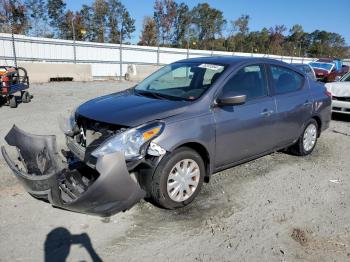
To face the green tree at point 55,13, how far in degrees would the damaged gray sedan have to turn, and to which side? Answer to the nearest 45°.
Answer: approximately 135° to its right

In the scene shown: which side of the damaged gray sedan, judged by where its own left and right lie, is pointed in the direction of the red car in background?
back

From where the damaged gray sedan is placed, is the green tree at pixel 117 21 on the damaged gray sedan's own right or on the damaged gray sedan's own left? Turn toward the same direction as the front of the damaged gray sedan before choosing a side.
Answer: on the damaged gray sedan's own right

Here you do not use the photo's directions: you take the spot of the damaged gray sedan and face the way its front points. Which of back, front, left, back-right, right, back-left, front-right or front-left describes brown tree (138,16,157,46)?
back-right

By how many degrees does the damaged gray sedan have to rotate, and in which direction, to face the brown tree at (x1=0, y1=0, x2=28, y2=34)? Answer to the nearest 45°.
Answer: approximately 90° to its right

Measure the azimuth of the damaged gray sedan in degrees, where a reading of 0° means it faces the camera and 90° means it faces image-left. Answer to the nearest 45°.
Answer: approximately 45°

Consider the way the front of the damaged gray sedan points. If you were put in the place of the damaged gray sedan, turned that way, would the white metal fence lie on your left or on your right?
on your right

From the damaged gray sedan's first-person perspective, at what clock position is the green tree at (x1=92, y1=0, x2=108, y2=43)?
The green tree is roughly at 4 o'clock from the damaged gray sedan.

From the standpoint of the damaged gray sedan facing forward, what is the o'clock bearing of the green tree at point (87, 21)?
The green tree is roughly at 4 o'clock from the damaged gray sedan.
